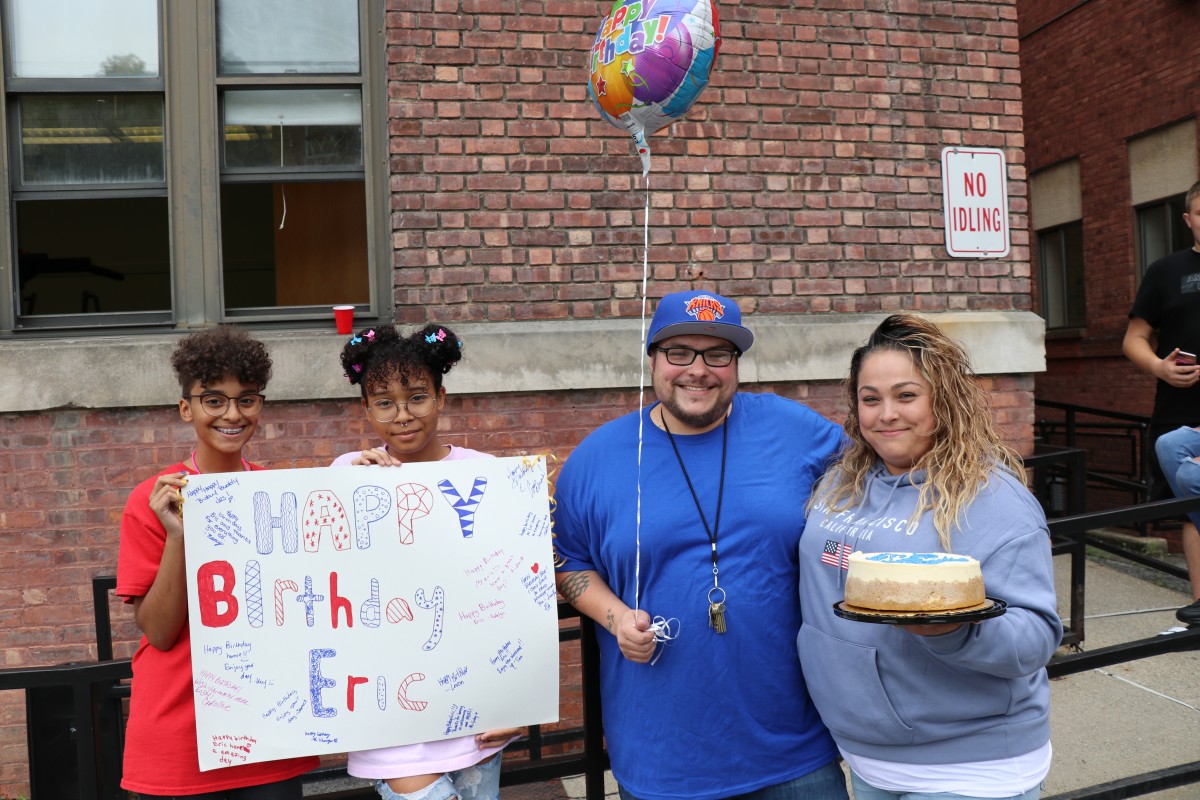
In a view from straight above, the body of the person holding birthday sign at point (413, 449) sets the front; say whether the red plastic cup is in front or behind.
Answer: behind

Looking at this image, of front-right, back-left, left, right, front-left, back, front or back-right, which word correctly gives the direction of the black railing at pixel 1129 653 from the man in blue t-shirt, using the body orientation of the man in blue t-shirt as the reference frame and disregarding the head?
back-left

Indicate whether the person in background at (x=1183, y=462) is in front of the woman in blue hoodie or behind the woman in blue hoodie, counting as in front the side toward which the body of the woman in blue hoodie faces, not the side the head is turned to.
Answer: behind

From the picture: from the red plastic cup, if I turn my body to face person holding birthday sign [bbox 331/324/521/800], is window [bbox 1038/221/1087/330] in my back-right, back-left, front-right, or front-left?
back-left

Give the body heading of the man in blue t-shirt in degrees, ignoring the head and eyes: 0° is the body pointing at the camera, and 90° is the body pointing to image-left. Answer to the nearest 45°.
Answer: approximately 0°
